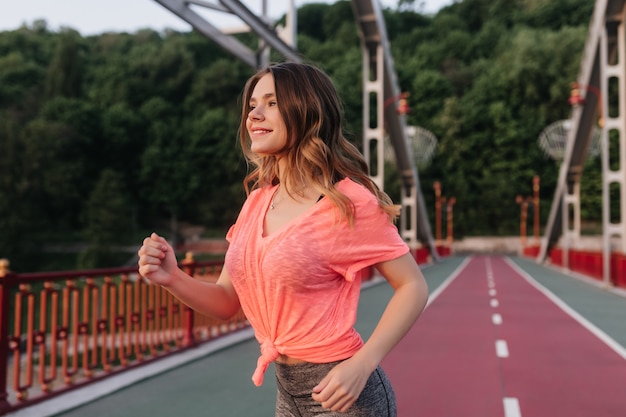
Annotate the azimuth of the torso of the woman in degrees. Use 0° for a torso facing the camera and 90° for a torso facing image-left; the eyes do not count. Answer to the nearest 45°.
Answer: approximately 45°

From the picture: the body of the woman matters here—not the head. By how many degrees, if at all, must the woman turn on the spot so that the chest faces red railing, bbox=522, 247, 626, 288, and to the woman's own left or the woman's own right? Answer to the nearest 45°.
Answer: approximately 180°

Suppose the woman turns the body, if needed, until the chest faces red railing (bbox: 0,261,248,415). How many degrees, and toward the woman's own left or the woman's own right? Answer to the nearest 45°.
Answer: approximately 90° to the woman's own right
